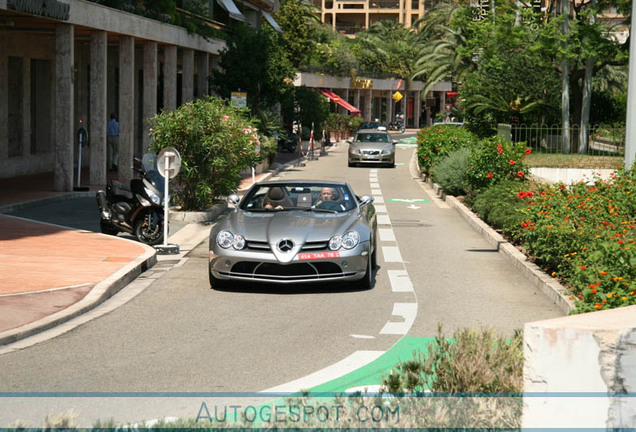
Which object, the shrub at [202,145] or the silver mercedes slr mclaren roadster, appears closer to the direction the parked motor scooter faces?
the silver mercedes slr mclaren roadster

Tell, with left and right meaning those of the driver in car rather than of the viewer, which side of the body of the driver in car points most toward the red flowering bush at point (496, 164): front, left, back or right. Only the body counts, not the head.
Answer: back

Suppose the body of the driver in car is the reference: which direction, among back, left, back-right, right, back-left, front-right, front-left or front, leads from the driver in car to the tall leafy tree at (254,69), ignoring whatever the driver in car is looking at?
back

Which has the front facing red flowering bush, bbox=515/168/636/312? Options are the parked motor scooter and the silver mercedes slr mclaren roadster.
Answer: the parked motor scooter

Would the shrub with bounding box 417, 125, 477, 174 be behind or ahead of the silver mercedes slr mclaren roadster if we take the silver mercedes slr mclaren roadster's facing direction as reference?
behind

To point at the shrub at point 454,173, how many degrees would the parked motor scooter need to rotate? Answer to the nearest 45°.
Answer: approximately 90° to its left

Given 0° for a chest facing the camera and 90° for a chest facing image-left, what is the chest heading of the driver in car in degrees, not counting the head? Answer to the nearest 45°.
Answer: approximately 0°

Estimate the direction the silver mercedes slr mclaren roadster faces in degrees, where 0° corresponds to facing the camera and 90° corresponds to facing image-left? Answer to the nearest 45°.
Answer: approximately 0°

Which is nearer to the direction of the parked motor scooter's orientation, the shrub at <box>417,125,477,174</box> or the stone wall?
the stone wall

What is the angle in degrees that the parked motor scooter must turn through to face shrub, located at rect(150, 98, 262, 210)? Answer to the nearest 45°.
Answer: approximately 135° to its left

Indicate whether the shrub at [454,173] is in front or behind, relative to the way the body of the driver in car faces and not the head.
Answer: behind
